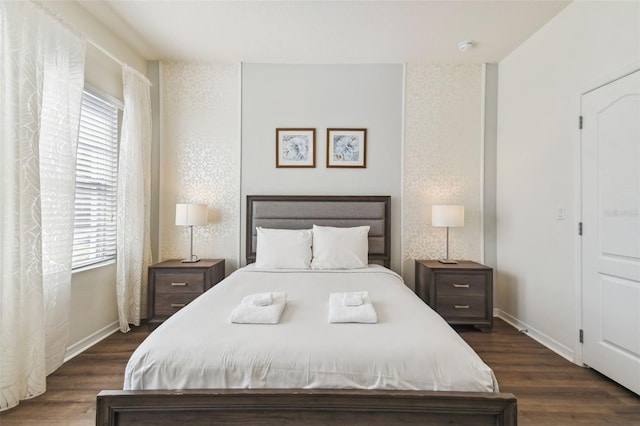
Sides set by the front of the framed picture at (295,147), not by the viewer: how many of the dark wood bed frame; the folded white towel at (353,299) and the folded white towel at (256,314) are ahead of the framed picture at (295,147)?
3

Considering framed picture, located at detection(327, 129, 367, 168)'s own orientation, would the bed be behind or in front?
in front

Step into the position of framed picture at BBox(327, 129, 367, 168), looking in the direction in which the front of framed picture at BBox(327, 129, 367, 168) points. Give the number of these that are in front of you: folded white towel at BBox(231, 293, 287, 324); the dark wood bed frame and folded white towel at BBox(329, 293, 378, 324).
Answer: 3

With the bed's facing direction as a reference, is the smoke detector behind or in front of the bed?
behind

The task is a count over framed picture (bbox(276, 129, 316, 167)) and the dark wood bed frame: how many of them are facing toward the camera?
2

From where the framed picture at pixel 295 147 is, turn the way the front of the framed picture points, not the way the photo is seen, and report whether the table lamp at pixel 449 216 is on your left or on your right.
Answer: on your left

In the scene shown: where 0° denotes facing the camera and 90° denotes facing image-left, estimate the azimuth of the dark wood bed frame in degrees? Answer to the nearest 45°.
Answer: approximately 0°

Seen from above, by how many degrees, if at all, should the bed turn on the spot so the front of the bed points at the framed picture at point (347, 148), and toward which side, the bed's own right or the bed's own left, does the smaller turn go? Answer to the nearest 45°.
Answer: approximately 180°

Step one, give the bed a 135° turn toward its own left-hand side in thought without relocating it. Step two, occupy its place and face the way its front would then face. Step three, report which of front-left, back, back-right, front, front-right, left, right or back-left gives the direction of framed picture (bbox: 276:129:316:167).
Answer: front-left
